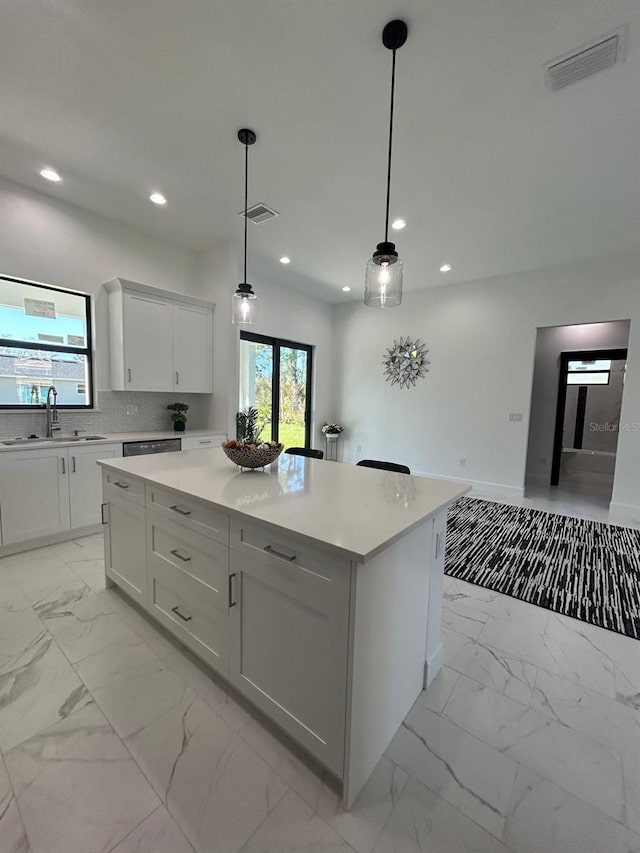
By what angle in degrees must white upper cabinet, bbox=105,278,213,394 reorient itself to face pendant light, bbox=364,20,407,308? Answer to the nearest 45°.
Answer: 0° — it already faces it

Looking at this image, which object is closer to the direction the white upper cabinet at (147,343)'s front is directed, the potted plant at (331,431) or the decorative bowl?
the decorative bowl

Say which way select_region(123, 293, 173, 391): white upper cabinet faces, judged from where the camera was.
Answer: facing the viewer and to the right of the viewer

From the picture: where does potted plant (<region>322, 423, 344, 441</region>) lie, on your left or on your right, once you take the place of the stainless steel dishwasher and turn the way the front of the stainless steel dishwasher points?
on your left

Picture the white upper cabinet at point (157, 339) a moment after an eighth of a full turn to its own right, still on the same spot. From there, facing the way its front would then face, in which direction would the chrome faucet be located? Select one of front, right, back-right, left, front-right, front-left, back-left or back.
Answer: right

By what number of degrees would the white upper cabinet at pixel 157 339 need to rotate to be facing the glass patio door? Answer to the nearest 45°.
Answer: approximately 90° to its left

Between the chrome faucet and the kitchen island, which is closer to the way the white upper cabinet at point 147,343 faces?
the kitchen island

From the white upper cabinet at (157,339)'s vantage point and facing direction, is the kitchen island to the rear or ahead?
ahead

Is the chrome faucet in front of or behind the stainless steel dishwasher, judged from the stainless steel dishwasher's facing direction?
behind

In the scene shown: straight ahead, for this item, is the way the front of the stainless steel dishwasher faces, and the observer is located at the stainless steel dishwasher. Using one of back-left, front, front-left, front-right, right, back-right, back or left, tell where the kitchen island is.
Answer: front-right

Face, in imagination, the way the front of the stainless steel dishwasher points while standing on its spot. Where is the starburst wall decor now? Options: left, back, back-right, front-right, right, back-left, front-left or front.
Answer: front-left
